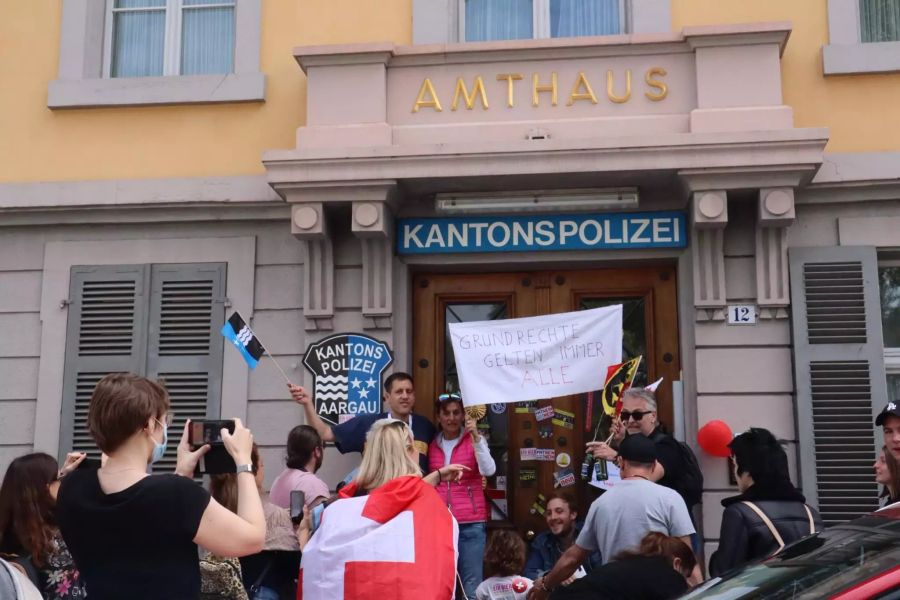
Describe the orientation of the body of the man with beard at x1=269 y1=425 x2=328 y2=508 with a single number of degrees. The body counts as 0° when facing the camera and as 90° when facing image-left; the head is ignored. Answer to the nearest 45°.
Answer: approximately 225°

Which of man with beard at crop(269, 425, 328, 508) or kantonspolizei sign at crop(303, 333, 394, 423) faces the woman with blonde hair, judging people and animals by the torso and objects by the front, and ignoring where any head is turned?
the kantonspolizei sign

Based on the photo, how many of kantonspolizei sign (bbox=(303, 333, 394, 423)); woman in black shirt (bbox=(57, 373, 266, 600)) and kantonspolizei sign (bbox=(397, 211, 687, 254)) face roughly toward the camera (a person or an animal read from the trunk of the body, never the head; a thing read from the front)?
2

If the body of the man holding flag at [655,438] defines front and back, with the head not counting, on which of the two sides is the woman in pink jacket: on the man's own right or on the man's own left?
on the man's own right

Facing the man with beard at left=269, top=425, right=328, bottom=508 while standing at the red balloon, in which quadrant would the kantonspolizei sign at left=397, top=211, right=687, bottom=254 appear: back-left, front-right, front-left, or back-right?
front-right

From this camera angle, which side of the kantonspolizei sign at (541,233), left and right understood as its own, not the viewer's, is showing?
front

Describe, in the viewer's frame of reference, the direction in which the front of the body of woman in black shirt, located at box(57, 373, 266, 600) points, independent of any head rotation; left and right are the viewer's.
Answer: facing away from the viewer and to the right of the viewer

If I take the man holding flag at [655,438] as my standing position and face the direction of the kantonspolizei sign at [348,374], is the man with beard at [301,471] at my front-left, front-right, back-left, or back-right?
front-left

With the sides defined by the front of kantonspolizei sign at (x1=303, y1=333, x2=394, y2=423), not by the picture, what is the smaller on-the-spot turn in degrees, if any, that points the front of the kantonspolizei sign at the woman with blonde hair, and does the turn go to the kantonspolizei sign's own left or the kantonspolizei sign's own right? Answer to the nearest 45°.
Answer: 0° — it already faces them

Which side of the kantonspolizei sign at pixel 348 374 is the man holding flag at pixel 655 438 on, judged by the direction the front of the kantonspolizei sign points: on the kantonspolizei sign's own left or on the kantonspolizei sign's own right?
on the kantonspolizei sign's own left

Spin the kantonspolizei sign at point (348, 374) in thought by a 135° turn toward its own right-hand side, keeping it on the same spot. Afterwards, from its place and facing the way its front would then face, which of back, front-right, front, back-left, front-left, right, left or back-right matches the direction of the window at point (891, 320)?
back-right

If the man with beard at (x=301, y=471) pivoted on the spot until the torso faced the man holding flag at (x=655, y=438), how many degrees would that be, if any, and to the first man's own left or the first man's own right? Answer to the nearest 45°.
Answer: approximately 45° to the first man's own right

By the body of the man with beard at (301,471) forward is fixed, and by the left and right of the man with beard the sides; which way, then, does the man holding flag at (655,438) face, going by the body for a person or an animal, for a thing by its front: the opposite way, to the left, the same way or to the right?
the opposite way

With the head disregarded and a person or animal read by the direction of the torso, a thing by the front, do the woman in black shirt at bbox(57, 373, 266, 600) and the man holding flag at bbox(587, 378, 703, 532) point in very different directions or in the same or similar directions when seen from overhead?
very different directions

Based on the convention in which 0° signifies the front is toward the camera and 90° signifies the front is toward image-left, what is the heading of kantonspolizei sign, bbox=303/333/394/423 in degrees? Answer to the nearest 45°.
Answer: approximately 0°

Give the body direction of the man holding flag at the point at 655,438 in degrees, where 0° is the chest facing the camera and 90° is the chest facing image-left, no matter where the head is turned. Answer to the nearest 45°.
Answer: approximately 45°

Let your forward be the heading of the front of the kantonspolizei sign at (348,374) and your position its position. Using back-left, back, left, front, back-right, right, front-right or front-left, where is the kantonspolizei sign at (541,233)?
left
